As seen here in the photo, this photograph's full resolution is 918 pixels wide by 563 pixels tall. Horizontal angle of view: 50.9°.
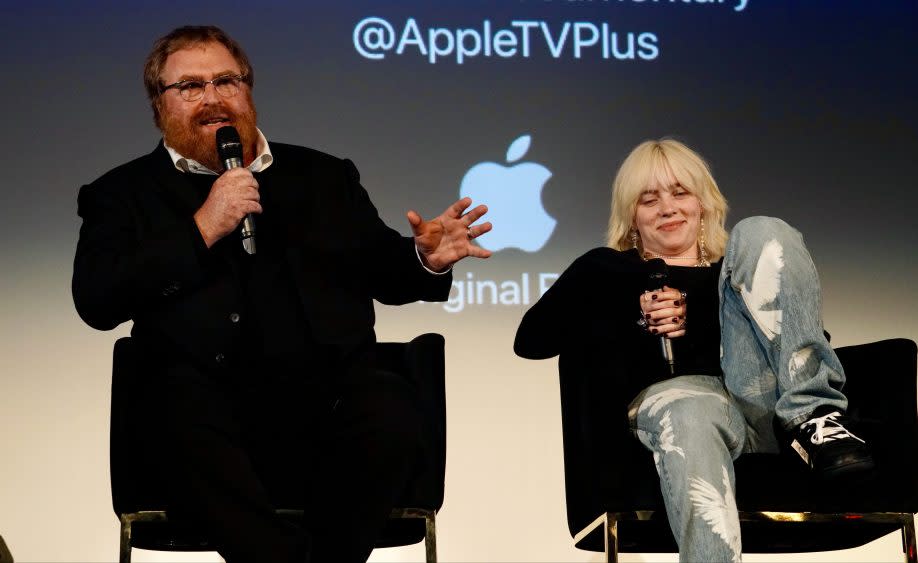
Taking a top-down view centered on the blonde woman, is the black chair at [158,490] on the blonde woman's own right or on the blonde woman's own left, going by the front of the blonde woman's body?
on the blonde woman's own right

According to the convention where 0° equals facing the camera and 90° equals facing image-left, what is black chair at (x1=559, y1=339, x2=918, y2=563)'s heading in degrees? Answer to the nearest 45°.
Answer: approximately 0°

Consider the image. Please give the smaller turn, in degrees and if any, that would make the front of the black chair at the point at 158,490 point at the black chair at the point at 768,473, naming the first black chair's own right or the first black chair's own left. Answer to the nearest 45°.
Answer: approximately 90° to the first black chair's own left

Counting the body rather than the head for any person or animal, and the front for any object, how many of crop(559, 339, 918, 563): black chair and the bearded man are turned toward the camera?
2

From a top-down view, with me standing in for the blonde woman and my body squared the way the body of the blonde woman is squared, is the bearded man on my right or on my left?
on my right

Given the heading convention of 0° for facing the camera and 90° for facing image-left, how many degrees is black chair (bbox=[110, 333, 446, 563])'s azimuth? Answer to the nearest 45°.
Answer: approximately 0°

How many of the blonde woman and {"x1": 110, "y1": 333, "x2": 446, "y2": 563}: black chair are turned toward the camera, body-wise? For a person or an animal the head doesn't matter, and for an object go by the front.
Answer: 2

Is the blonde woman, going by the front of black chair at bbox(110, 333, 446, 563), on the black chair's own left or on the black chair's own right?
on the black chair's own left

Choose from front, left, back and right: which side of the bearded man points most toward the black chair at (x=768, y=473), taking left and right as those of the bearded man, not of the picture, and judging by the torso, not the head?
left

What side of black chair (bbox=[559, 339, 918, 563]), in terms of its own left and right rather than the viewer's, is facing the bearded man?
right

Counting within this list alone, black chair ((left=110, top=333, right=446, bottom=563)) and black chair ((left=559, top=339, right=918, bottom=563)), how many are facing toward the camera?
2
